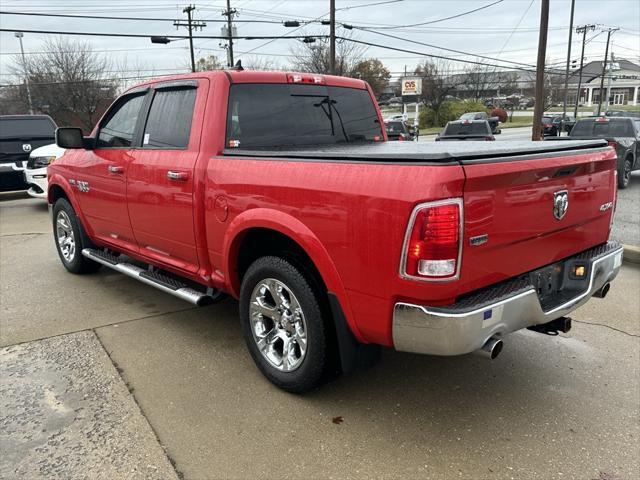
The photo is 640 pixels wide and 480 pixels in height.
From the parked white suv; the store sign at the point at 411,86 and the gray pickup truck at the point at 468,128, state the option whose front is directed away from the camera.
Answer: the gray pickup truck

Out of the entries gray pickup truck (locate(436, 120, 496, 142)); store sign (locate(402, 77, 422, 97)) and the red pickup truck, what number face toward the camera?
1

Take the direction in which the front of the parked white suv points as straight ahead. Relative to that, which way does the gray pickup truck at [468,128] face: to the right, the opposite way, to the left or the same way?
the opposite way

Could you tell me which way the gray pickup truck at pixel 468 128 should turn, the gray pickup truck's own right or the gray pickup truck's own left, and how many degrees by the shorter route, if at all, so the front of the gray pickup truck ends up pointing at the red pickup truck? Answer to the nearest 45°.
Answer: approximately 180°

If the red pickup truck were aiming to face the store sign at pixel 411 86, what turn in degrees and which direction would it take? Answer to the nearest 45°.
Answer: approximately 45° to its right

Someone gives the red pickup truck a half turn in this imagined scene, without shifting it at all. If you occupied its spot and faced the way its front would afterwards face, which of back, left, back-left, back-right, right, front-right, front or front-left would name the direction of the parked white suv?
back

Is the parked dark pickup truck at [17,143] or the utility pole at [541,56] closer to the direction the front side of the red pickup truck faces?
the parked dark pickup truck

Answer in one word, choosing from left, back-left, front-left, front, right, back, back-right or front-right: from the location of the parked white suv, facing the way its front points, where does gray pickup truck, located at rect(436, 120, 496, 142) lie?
back-left

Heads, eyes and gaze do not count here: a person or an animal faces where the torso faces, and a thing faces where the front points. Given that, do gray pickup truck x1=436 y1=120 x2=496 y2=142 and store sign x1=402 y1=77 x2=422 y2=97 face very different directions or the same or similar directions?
very different directions

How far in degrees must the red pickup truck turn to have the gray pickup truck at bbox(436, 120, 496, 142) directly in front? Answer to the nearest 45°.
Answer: approximately 45° to its right

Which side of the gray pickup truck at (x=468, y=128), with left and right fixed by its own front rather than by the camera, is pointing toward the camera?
back

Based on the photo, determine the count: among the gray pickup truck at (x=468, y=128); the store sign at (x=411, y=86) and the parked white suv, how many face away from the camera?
1

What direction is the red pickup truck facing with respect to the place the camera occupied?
facing away from the viewer and to the left of the viewer

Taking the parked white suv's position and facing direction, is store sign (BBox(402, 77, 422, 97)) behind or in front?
behind

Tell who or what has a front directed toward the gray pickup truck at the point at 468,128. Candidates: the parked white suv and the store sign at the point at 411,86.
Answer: the store sign

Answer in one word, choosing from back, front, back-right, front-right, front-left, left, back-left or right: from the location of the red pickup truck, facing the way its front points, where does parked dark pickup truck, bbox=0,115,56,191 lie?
front

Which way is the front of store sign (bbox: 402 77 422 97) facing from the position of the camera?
facing the viewer
